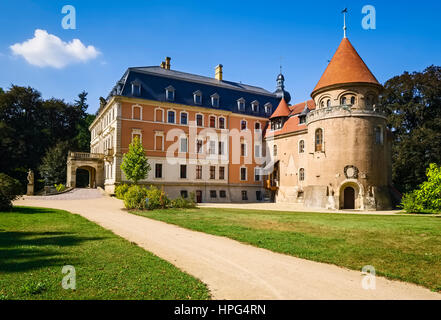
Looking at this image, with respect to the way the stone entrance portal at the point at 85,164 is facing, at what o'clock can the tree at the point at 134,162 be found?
The tree is roughly at 10 o'clock from the stone entrance portal.

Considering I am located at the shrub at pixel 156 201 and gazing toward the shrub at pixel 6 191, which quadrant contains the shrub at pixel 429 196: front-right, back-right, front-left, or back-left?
back-left

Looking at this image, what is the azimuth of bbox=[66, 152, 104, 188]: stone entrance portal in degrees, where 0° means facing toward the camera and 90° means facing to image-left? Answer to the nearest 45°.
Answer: approximately 45°

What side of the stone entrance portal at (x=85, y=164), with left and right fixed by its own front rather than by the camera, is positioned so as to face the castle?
left

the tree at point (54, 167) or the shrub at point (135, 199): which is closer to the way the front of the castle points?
the shrub

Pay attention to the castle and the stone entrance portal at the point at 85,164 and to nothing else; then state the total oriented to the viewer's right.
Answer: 0

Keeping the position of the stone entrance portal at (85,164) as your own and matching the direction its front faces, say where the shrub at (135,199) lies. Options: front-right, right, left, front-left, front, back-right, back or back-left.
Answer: front-left

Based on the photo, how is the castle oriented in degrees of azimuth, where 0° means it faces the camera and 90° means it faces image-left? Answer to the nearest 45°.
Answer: approximately 45°

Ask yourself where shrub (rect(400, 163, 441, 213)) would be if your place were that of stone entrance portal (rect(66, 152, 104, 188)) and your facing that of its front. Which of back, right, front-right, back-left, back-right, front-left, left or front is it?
left

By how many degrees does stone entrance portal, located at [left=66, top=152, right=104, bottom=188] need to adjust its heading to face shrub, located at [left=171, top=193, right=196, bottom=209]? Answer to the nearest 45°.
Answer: approximately 45° to its left

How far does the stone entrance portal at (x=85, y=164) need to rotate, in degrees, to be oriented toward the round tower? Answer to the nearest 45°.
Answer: approximately 90° to its left

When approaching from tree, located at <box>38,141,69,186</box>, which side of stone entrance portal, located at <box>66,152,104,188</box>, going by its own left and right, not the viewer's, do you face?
right
